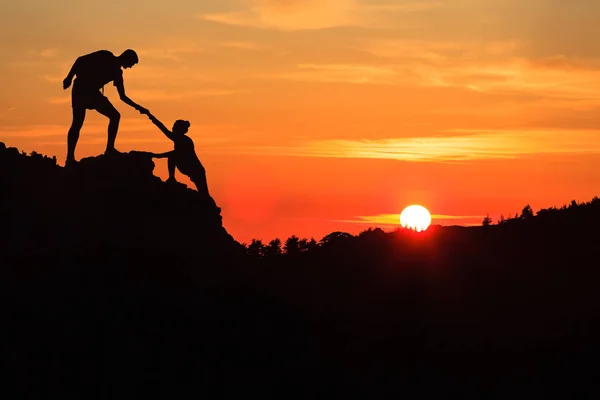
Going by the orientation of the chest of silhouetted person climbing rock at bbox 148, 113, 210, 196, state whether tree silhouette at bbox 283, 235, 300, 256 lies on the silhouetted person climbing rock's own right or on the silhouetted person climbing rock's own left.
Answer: on the silhouetted person climbing rock's own right

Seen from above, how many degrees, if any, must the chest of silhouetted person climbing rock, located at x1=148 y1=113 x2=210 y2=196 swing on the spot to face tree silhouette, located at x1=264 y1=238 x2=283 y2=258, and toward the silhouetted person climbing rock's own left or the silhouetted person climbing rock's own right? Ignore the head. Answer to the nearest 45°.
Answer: approximately 135° to the silhouetted person climbing rock's own right

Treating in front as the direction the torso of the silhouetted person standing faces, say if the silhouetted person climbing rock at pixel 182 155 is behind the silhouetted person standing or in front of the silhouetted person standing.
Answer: in front

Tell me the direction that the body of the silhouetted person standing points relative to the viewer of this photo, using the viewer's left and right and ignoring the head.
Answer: facing to the right of the viewer

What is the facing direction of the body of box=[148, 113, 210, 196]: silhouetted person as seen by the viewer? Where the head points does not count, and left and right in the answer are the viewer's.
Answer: facing to the left of the viewer

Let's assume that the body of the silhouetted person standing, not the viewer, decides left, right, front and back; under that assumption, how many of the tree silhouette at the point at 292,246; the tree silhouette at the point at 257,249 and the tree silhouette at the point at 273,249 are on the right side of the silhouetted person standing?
0

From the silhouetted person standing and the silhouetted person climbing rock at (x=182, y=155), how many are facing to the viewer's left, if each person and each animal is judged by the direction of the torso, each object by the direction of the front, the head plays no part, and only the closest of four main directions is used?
1

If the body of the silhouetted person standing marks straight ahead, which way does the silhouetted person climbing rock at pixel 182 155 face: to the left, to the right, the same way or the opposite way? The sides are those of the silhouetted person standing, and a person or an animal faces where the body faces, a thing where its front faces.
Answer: the opposite way

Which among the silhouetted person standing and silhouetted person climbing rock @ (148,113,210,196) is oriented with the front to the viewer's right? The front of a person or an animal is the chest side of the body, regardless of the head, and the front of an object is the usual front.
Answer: the silhouetted person standing

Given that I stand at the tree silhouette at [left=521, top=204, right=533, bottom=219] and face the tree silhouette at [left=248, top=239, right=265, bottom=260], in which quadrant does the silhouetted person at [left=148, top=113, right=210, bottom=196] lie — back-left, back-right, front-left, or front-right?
front-left

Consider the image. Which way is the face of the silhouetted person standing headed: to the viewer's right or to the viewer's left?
to the viewer's right
